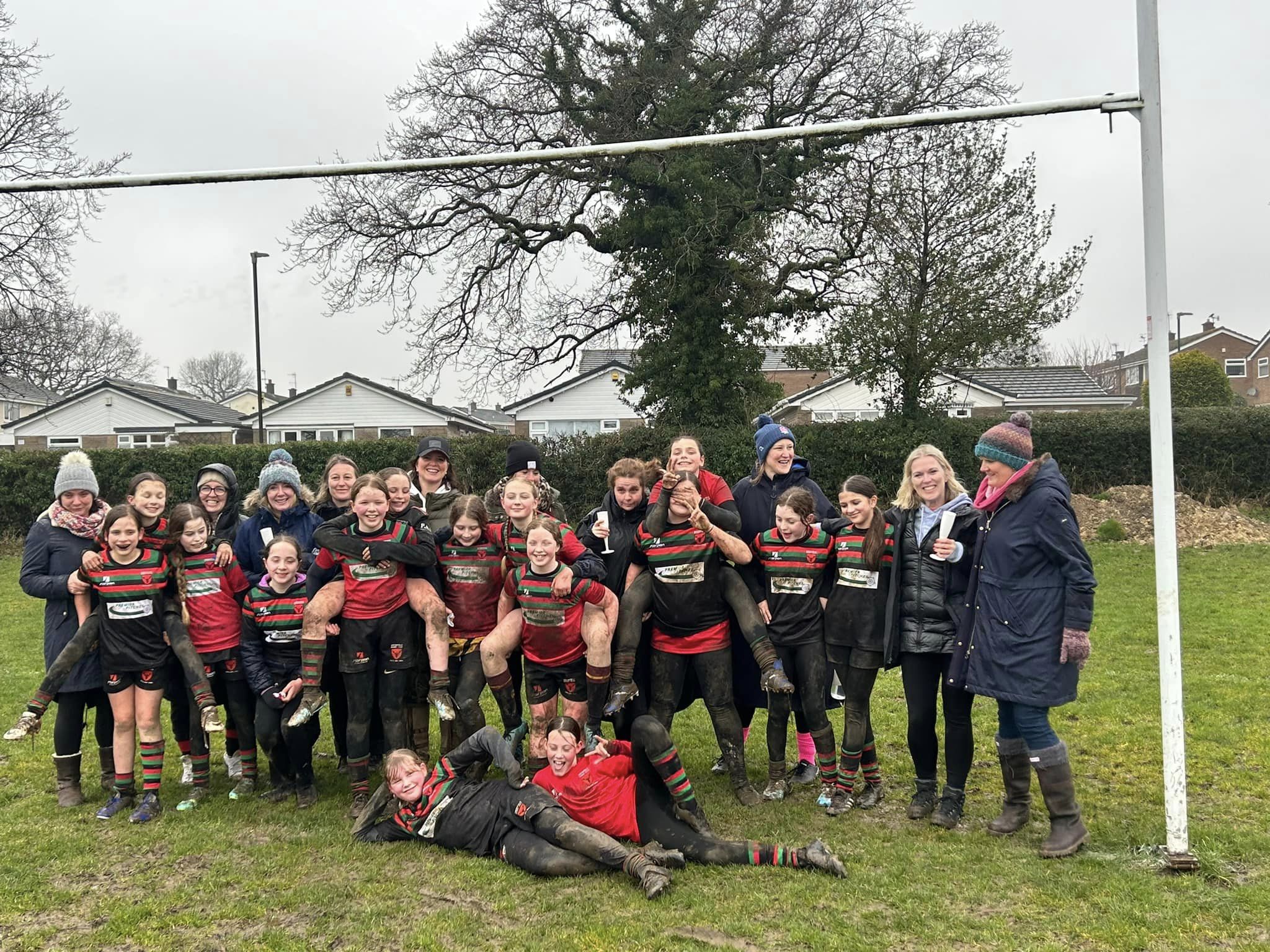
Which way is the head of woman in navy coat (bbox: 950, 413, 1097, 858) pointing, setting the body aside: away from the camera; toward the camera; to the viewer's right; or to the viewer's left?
to the viewer's left

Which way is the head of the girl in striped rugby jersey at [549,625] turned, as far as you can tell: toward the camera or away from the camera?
toward the camera

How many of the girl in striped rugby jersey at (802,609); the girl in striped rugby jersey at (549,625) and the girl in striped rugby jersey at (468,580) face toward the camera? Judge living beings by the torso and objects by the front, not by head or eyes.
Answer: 3

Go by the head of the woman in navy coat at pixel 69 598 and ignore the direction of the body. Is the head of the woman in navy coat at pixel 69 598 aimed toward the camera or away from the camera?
toward the camera

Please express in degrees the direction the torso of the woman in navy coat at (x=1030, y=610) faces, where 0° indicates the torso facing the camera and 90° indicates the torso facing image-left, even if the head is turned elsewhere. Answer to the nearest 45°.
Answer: approximately 45°

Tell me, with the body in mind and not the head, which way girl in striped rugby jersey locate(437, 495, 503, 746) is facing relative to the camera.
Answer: toward the camera

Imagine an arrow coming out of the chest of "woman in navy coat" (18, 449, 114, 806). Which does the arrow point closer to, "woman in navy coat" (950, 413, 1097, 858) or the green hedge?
the woman in navy coat

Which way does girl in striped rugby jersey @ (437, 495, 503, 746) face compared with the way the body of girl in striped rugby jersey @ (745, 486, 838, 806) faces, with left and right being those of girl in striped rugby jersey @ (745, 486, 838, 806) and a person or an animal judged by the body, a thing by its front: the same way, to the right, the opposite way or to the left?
the same way

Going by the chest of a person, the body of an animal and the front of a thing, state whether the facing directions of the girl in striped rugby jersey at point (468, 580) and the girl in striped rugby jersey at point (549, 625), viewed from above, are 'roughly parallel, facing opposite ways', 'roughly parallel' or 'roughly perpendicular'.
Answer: roughly parallel

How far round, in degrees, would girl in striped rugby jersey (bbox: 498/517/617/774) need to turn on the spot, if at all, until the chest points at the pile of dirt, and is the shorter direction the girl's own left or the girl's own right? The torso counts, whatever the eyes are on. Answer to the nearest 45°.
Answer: approximately 135° to the girl's own left

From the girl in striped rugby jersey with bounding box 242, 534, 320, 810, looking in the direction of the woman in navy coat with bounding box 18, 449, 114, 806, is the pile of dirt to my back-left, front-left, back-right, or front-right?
back-right

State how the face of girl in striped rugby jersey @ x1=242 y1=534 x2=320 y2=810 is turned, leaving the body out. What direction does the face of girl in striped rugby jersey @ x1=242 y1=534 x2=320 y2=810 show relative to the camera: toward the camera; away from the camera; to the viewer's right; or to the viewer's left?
toward the camera

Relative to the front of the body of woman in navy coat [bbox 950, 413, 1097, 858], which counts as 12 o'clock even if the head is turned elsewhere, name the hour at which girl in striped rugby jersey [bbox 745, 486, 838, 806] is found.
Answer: The girl in striped rugby jersey is roughly at 2 o'clock from the woman in navy coat.

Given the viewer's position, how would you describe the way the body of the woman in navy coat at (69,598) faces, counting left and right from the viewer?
facing the viewer and to the right of the viewer

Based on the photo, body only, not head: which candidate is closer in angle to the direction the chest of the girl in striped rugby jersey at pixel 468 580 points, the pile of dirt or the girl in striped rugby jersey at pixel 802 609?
the girl in striped rugby jersey

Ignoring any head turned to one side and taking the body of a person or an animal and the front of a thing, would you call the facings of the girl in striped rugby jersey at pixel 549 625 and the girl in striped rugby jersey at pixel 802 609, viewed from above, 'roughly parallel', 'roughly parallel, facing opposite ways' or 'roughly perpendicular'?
roughly parallel

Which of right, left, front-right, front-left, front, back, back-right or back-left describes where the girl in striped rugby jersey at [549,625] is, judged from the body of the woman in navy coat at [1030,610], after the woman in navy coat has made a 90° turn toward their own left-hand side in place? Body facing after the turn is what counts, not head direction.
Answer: back-right

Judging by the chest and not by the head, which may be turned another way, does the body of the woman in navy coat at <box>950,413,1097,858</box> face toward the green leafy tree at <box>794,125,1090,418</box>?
no
